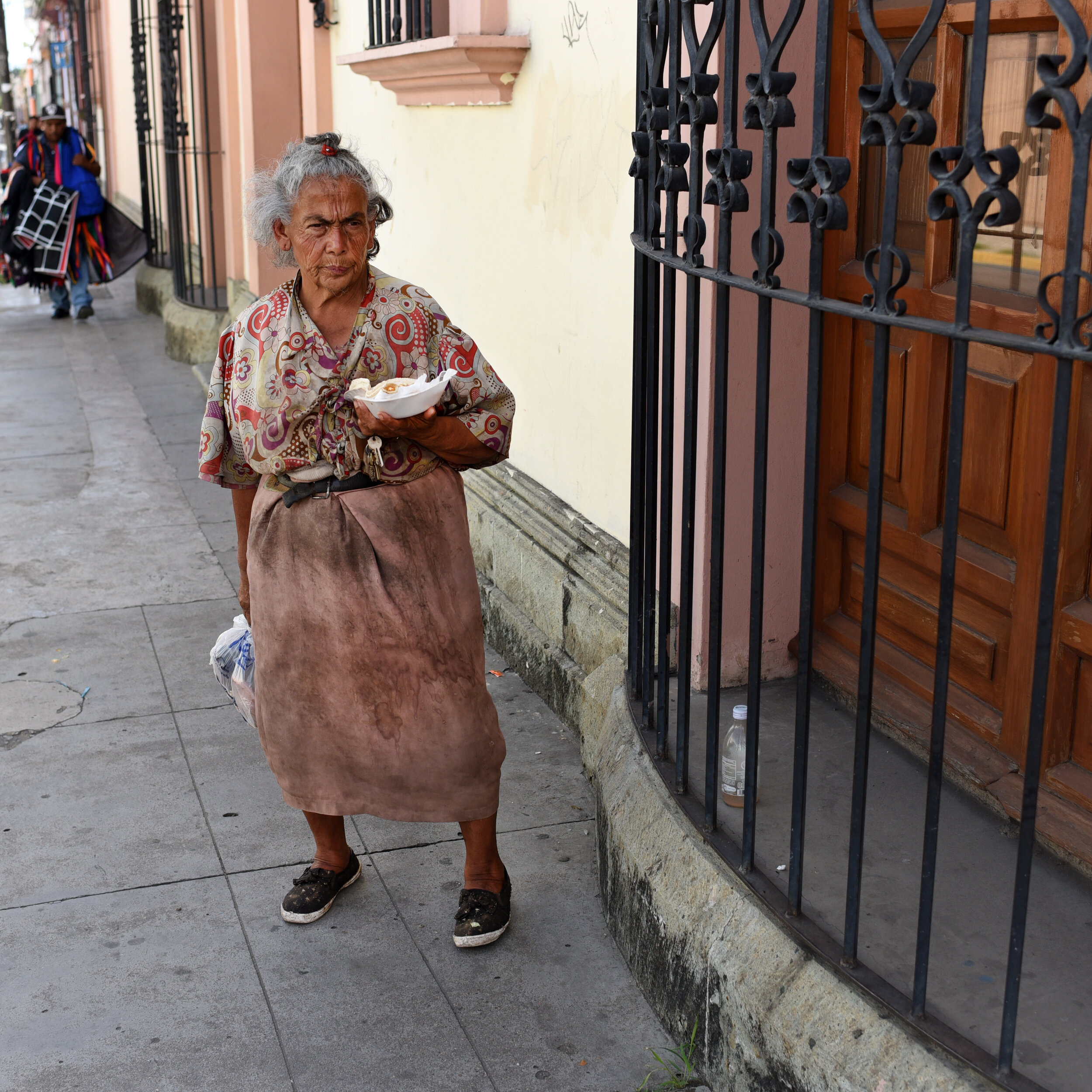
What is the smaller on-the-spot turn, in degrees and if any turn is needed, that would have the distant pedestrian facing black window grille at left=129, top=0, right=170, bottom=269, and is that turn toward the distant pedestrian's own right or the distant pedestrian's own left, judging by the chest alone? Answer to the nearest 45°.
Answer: approximately 135° to the distant pedestrian's own left

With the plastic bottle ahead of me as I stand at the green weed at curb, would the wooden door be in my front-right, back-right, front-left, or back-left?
front-right

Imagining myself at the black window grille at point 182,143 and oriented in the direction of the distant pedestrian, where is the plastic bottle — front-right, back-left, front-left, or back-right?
back-left

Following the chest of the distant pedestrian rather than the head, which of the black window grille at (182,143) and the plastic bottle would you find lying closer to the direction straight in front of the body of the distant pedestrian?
the plastic bottle

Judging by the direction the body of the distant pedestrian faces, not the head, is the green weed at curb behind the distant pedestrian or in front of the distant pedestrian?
in front

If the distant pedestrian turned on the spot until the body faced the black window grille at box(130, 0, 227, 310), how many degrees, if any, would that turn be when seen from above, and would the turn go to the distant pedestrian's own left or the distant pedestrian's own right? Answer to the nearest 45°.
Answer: approximately 45° to the distant pedestrian's own left

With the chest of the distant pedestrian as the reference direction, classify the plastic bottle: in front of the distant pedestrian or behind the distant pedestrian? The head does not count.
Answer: in front

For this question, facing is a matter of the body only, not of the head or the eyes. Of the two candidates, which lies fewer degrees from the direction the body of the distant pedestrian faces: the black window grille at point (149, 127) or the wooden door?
the wooden door

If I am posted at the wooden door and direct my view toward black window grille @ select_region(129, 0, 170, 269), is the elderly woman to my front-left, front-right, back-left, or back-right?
front-left

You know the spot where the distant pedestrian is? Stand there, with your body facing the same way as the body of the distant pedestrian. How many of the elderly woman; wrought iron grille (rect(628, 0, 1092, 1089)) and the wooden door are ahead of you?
3

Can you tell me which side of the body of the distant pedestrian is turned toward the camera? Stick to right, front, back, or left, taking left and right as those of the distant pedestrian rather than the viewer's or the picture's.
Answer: front

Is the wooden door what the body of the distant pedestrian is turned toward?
yes

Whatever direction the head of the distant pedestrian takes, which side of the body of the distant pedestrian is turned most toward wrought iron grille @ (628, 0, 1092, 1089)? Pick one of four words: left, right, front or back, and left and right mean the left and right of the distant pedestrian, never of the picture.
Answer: front
